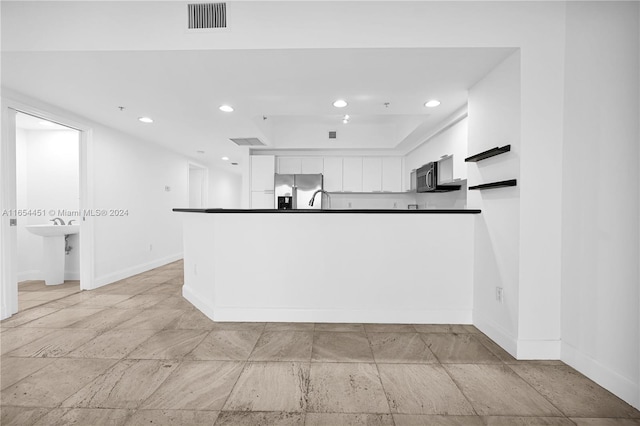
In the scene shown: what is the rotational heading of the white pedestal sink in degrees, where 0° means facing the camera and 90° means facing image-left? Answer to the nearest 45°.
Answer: approximately 45°

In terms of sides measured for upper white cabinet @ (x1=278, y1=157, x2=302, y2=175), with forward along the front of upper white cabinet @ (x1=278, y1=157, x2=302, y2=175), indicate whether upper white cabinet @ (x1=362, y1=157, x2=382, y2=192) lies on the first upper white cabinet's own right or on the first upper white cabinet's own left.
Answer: on the first upper white cabinet's own left

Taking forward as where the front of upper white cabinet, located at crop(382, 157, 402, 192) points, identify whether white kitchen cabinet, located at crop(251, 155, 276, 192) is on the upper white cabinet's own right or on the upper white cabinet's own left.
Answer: on the upper white cabinet's own right

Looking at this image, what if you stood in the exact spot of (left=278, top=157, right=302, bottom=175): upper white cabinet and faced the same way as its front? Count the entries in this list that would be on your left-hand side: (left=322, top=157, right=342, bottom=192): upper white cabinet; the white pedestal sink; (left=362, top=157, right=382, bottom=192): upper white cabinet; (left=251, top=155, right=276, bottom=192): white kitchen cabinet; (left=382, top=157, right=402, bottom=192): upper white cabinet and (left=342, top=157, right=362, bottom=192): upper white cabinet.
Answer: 4

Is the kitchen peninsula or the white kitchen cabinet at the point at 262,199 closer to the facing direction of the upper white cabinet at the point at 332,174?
the kitchen peninsula

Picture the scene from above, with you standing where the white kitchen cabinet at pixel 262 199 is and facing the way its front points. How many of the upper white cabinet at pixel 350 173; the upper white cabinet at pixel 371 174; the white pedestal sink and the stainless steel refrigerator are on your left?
3

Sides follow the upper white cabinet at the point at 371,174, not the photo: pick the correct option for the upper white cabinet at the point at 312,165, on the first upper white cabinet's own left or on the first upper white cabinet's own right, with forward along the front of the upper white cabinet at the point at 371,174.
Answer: on the first upper white cabinet's own right

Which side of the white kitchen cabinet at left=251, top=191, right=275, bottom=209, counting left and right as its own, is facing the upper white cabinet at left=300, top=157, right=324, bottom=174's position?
left

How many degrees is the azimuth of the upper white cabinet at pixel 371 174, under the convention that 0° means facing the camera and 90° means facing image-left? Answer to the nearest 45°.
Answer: approximately 0°
